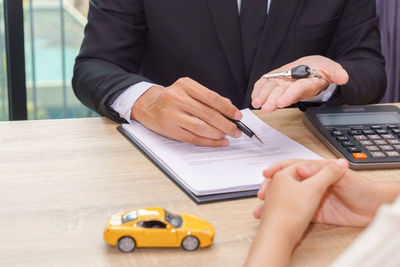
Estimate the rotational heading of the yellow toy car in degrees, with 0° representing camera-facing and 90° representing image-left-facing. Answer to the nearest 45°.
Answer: approximately 270°

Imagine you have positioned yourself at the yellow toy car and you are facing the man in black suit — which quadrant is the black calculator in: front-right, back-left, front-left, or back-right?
front-right

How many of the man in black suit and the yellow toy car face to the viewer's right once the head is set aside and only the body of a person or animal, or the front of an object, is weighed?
1

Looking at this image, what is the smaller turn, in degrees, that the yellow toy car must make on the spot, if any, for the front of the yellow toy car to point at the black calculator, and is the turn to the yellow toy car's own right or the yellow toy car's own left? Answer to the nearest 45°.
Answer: approximately 45° to the yellow toy car's own left

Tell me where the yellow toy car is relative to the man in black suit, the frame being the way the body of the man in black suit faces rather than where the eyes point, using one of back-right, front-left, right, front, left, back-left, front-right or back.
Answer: front

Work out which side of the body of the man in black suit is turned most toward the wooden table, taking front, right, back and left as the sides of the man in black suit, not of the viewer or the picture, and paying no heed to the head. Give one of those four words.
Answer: front

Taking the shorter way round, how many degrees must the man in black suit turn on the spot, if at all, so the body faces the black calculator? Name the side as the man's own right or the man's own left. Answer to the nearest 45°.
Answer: approximately 45° to the man's own left

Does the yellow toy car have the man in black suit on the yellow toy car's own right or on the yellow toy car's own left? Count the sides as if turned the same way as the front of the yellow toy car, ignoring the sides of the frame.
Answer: on the yellow toy car's own left

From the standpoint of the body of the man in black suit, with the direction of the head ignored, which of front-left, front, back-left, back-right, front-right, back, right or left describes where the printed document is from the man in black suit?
front

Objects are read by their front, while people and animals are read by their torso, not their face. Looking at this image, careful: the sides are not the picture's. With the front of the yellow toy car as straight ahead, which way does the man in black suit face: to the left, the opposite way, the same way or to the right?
to the right

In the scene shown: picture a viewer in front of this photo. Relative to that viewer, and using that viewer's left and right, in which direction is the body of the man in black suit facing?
facing the viewer

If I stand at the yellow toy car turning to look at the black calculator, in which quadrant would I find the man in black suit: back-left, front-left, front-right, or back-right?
front-left
